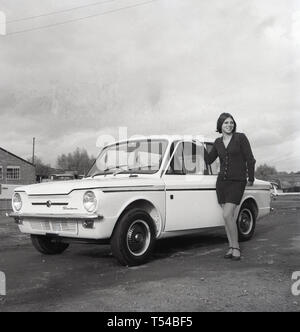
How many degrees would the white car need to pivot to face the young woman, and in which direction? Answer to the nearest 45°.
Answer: approximately 135° to its left

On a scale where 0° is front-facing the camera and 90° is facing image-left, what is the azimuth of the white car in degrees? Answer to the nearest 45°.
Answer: approximately 45°
